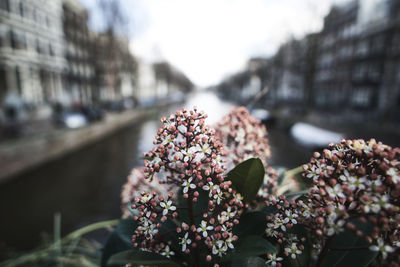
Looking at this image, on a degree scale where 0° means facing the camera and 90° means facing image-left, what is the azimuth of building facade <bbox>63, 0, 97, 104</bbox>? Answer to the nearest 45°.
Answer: approximately 315°

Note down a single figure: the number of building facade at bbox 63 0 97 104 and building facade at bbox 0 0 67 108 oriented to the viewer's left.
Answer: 0

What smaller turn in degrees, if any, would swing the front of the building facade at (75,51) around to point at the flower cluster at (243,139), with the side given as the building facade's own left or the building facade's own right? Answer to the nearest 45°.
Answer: approximately 45° to the building facade's own right

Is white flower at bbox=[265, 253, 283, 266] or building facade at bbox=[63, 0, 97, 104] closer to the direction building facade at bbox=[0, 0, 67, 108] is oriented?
the white flower

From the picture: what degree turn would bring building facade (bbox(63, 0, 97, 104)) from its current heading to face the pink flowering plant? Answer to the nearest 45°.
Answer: approximately 45° to its right

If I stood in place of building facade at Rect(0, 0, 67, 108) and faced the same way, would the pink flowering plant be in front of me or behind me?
in front

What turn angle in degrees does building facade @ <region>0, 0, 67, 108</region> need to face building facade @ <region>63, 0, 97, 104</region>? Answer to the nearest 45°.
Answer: approximately 90° to its left

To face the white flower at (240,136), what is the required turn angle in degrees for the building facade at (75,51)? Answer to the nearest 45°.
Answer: approximately 45° to its right

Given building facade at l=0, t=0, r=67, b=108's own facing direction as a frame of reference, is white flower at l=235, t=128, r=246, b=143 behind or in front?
in front

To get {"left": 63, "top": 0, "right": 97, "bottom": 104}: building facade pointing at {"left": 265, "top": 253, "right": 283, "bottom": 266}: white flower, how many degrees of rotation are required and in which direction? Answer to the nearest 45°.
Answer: approximately 45° to its right

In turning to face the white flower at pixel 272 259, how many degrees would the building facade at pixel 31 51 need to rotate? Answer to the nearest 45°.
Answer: approximately 45° to its right

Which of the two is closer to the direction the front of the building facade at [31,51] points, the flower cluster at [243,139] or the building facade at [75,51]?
the flower cluster

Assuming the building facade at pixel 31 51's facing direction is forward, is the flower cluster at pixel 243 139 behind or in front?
in front

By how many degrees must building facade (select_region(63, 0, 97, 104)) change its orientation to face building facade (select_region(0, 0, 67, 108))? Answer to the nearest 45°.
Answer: approximately 90° to its right
